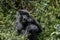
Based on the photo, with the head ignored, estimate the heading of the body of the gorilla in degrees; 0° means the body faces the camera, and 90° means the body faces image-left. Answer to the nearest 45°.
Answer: approximately 45°
